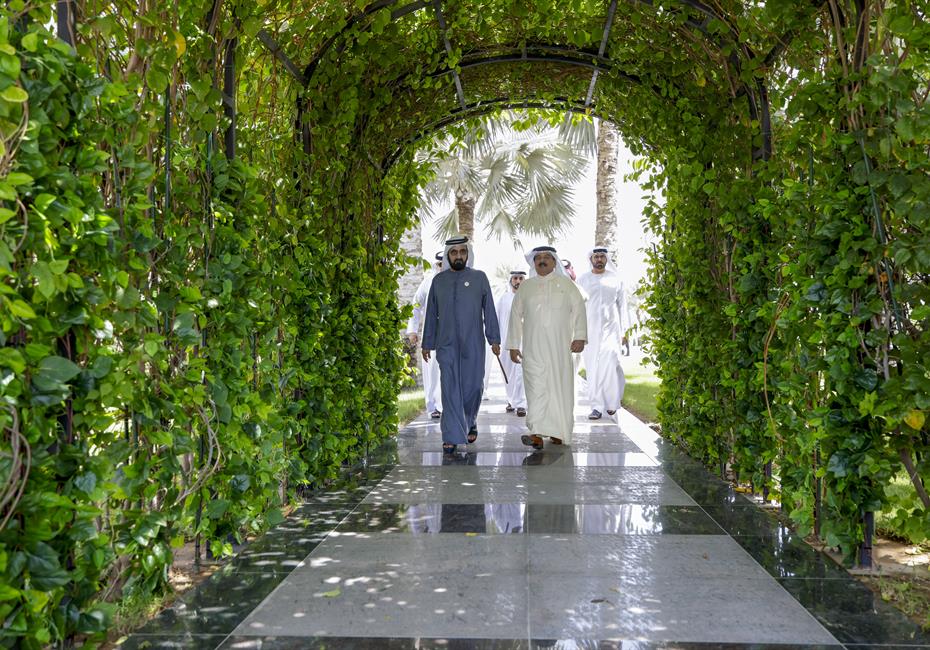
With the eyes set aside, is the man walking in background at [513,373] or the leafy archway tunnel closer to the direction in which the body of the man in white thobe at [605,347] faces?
the leafy archway tunnel

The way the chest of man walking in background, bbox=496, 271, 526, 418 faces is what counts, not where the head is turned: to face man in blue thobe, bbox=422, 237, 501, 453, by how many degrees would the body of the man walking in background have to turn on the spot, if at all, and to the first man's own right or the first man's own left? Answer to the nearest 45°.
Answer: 0° — they already face them

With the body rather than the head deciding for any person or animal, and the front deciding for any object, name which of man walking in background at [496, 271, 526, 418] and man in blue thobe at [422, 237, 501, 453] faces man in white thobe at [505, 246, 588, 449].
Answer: the man walking in background

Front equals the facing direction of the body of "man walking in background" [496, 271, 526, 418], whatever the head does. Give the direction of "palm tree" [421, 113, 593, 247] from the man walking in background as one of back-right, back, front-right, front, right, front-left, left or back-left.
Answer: back

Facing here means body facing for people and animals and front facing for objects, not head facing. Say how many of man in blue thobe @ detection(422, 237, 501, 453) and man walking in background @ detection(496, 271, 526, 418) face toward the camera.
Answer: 2

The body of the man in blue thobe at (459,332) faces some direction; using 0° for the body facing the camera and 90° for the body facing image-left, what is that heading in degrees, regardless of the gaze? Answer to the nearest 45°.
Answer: approximately 0°

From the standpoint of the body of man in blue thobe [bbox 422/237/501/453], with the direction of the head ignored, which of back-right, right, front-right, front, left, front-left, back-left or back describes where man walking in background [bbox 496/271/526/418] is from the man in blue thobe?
back
